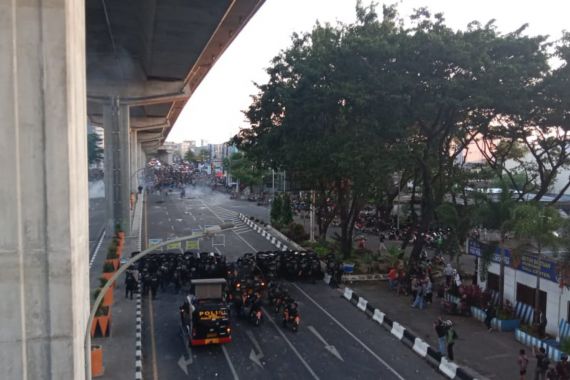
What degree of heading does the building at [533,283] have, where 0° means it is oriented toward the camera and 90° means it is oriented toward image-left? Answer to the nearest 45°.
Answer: approximately 45°

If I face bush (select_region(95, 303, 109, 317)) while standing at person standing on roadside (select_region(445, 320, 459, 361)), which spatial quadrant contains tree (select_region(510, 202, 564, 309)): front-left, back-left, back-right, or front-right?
back-right

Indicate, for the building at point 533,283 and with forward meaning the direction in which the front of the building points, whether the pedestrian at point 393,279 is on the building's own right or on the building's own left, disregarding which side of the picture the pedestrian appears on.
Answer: on the building's own right
